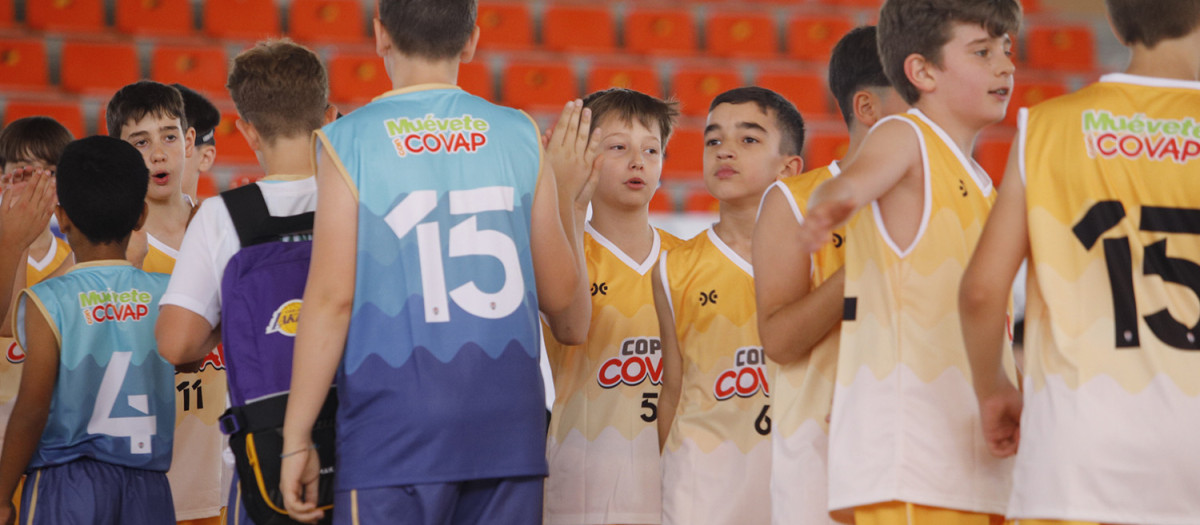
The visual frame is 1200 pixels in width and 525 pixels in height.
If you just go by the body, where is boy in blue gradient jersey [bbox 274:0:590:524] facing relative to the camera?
away from the camera

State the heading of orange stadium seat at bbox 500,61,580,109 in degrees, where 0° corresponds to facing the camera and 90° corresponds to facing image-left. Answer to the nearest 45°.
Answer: approximately 0°

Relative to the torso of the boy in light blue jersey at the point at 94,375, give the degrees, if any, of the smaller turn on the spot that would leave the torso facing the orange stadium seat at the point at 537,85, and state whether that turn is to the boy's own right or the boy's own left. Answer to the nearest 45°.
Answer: approximately 45° to the boy's own right

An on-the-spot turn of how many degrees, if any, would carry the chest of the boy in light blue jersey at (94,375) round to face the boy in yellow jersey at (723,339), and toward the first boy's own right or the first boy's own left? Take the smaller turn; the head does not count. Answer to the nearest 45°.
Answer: approximately 90° to the first boy's own right

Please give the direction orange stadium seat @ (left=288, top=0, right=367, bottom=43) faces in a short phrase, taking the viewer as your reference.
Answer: facing the viewer

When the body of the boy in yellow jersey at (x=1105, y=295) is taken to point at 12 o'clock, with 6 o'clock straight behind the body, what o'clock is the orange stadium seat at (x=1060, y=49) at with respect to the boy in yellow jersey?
The orange stadium seat is roughly at 12 o'clock from the boy in yellow jersey.

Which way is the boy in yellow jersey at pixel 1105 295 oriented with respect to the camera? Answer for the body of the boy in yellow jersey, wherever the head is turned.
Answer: away from the camera

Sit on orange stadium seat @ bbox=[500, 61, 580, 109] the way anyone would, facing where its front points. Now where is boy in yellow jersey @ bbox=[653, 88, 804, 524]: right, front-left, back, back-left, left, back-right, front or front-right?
front

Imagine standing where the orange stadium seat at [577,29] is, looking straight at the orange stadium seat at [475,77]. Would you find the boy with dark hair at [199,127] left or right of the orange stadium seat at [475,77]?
left

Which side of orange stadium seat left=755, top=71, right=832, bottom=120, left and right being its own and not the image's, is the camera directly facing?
front

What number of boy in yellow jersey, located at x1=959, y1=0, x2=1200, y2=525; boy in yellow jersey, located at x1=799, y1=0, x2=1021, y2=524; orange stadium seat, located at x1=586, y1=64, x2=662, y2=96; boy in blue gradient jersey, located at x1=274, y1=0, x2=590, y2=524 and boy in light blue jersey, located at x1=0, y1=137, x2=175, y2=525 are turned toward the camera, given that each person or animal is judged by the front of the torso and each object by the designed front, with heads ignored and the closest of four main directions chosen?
1

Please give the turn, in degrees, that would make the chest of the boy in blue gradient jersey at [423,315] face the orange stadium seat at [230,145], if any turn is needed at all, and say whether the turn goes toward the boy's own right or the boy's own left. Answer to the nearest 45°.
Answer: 0° — they already face it

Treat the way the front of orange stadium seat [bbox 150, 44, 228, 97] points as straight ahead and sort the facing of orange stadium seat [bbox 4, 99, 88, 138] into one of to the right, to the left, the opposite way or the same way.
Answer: the same way

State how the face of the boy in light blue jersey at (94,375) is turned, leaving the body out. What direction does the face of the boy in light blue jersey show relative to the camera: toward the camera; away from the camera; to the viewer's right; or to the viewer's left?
away from the camera

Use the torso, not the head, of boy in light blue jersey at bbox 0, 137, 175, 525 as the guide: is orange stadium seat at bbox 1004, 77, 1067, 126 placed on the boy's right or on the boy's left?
on the boy's right

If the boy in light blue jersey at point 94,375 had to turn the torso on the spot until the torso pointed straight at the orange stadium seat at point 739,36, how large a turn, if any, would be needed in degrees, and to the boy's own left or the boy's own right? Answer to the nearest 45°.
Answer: approximately 45° to the boy's own right

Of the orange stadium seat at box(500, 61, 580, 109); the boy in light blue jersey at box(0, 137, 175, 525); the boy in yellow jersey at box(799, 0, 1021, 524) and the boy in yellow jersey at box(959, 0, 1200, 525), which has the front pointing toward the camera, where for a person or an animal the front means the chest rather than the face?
the orange stadium seat

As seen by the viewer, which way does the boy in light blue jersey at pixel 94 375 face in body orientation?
away from the camera

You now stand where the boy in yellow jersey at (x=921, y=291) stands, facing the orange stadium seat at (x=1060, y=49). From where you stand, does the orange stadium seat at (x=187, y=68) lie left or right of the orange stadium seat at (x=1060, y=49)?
left

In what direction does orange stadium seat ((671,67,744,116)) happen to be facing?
toward the camera

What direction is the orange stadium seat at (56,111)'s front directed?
toward the camera
